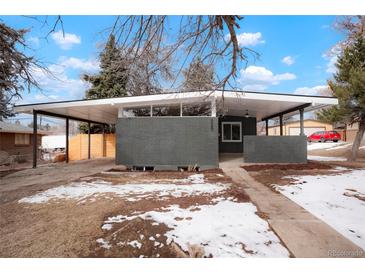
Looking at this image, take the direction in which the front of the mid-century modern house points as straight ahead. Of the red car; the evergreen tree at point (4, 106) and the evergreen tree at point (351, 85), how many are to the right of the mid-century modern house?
1

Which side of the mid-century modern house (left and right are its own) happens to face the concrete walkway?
front

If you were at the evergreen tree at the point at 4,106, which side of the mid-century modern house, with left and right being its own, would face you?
right

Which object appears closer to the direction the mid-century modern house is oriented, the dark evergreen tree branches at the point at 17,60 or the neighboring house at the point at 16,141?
the dark evergreen tree branches

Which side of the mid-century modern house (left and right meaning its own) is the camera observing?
front

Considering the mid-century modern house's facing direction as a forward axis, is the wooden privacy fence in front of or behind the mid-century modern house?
behind

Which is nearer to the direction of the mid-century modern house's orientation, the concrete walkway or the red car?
the concrete walkway

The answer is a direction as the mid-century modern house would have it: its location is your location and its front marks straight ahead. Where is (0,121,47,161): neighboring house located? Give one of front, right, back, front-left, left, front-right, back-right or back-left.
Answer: back-right

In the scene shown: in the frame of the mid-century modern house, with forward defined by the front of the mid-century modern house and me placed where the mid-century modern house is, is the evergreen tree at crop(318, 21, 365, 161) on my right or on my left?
on my left

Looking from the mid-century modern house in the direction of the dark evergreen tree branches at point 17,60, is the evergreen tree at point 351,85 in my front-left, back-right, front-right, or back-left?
back-left

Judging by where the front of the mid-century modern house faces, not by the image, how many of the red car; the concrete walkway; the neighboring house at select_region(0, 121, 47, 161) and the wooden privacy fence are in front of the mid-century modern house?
1

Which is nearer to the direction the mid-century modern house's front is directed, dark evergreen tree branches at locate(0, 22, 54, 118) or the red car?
the dark evergreen tree branches
